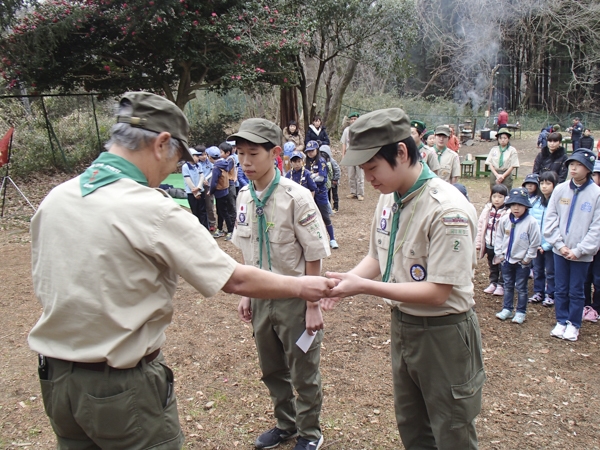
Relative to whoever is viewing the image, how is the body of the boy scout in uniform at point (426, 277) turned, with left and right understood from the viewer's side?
facing the viewer and to the left of the viewer

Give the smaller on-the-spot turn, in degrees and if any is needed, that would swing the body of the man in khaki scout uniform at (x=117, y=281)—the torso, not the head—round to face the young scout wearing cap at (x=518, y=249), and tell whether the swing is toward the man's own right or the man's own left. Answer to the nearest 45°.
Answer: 0° — they already face them

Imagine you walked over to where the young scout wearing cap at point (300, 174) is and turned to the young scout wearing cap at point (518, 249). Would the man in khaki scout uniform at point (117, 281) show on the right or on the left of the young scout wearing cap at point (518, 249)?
right

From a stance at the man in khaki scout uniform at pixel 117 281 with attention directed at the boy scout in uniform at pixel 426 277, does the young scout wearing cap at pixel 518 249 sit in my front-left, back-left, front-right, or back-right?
front-left

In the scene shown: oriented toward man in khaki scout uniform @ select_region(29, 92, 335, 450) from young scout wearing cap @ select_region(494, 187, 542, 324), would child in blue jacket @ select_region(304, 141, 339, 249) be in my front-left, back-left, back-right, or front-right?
back-right

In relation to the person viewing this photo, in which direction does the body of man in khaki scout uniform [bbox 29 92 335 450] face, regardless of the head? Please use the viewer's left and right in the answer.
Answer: facing away from the viewer and to the right of the viewer

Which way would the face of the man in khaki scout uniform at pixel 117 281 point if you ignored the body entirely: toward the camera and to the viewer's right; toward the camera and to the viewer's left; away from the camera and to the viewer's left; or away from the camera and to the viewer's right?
away from the camera and to the viewer's right
